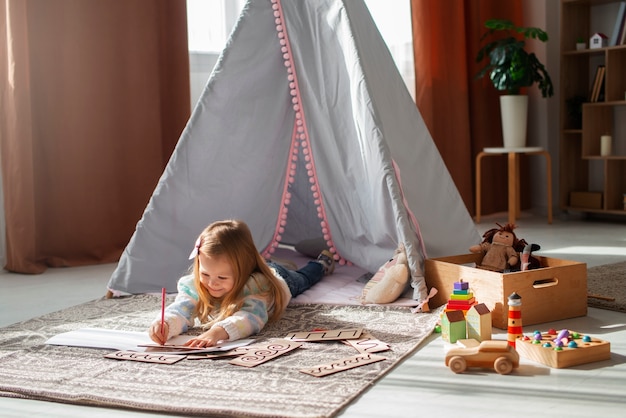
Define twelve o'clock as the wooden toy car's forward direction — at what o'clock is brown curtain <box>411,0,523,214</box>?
The brown curtain is roughly at 3 o'clock from the wooden toy car.

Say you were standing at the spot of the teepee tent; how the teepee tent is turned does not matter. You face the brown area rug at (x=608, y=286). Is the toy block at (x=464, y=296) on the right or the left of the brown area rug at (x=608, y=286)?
right

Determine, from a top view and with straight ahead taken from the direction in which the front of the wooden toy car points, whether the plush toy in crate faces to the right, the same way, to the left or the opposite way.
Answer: to the left

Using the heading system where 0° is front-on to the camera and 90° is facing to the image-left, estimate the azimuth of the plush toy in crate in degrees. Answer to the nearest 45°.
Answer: approximately 0°

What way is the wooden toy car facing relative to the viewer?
to the viewer's left

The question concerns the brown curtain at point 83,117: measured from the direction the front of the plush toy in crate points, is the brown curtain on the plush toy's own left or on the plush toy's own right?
on the plush toy's own right

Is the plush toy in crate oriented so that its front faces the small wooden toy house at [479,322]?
yes

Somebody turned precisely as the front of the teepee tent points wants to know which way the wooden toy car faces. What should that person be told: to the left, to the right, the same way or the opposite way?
to the right

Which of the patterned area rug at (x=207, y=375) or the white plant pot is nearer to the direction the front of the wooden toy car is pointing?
the patterned area rug
